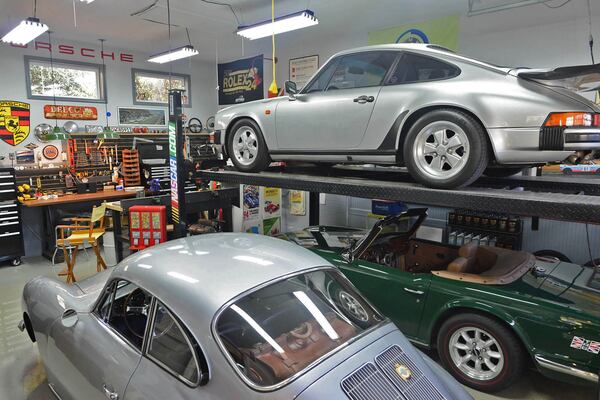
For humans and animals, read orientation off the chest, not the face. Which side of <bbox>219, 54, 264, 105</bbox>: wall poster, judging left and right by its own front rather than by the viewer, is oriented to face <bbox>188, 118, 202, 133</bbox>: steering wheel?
right

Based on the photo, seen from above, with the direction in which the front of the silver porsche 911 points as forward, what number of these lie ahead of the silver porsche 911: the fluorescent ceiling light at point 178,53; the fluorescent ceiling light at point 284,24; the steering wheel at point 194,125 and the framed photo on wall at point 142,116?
4

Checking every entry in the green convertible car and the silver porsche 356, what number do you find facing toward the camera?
0

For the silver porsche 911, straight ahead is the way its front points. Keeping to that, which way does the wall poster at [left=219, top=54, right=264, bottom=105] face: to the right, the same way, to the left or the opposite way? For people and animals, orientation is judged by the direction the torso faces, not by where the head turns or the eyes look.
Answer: to the left

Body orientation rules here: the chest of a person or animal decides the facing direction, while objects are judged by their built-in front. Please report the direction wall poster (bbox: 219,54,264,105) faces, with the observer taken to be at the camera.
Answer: facing the viewer and to the left of the viewer

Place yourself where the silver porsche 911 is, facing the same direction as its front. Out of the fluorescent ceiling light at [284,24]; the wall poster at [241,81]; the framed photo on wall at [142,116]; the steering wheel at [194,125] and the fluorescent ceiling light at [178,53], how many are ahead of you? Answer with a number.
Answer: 5

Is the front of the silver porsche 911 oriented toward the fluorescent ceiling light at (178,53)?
yes

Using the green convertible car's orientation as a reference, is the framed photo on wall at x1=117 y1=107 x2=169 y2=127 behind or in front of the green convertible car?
in front

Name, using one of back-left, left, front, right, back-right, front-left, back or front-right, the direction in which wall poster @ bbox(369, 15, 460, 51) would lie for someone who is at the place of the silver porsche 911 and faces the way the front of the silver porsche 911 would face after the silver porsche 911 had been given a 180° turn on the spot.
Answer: back-left

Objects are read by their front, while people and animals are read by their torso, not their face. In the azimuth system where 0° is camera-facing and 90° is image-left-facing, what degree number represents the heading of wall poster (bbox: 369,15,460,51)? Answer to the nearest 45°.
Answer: approximately 45°

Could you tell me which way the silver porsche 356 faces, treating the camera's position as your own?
facing away from the viewer and to the left of the viewer

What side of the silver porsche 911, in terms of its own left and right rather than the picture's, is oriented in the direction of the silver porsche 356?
left

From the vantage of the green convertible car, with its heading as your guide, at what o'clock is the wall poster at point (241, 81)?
The wall poster is roughly at 12 o'clock from the green convertible car.
